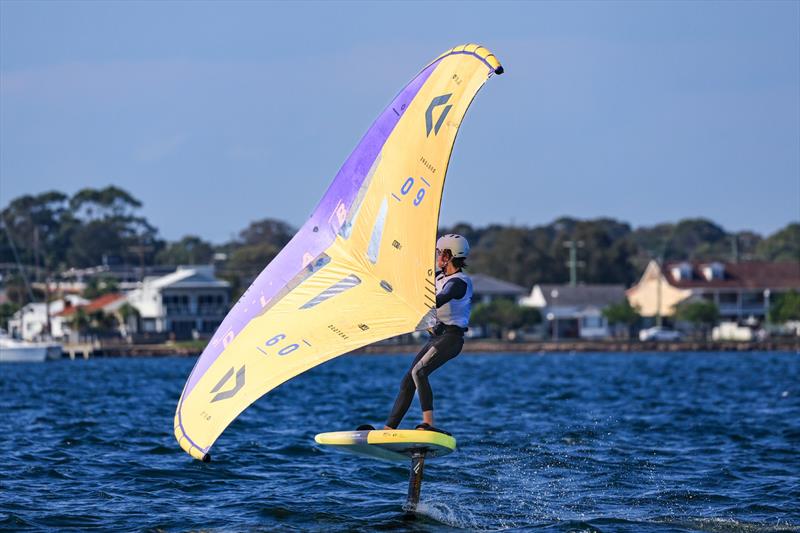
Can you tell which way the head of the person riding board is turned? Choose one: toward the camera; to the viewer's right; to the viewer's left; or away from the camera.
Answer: to the viewer's left

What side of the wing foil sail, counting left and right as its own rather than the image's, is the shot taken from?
left

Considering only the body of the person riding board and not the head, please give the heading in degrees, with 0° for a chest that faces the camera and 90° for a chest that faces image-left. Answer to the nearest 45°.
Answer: approximately 90°
